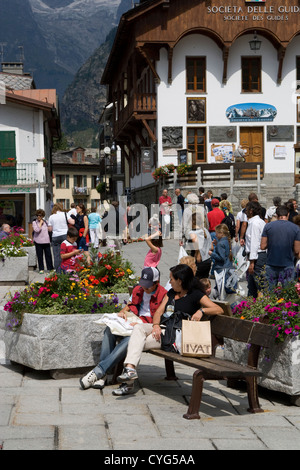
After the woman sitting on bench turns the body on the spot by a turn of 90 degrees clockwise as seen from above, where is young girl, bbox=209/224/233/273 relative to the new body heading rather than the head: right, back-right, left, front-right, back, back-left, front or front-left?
front-right

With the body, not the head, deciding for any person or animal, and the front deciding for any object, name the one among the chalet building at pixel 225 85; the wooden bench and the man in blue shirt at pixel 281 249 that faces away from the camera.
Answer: the man in blue shirt

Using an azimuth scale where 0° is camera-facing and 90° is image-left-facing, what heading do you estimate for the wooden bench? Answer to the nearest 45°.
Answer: approximately 45°

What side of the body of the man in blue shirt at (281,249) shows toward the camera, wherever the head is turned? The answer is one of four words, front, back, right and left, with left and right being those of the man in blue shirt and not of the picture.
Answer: back

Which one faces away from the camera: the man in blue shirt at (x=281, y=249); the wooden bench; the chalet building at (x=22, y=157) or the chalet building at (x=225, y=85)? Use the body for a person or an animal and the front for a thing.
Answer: the man in blue shirt

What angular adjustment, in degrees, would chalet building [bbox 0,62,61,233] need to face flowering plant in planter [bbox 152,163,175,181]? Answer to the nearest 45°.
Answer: approximately 45° to its left

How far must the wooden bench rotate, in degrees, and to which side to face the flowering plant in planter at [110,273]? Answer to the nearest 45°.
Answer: approximately 90° to its right

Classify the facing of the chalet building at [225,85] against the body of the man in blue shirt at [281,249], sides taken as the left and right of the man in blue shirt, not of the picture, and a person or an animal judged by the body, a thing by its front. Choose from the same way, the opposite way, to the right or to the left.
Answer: the opposite way

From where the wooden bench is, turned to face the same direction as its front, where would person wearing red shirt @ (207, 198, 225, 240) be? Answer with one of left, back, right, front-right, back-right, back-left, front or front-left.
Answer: back-right
